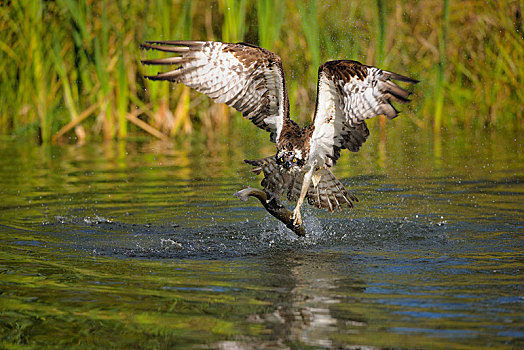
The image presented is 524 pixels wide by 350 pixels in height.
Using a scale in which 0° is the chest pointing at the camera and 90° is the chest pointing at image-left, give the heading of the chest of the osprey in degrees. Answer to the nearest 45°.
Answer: approximately 0°
